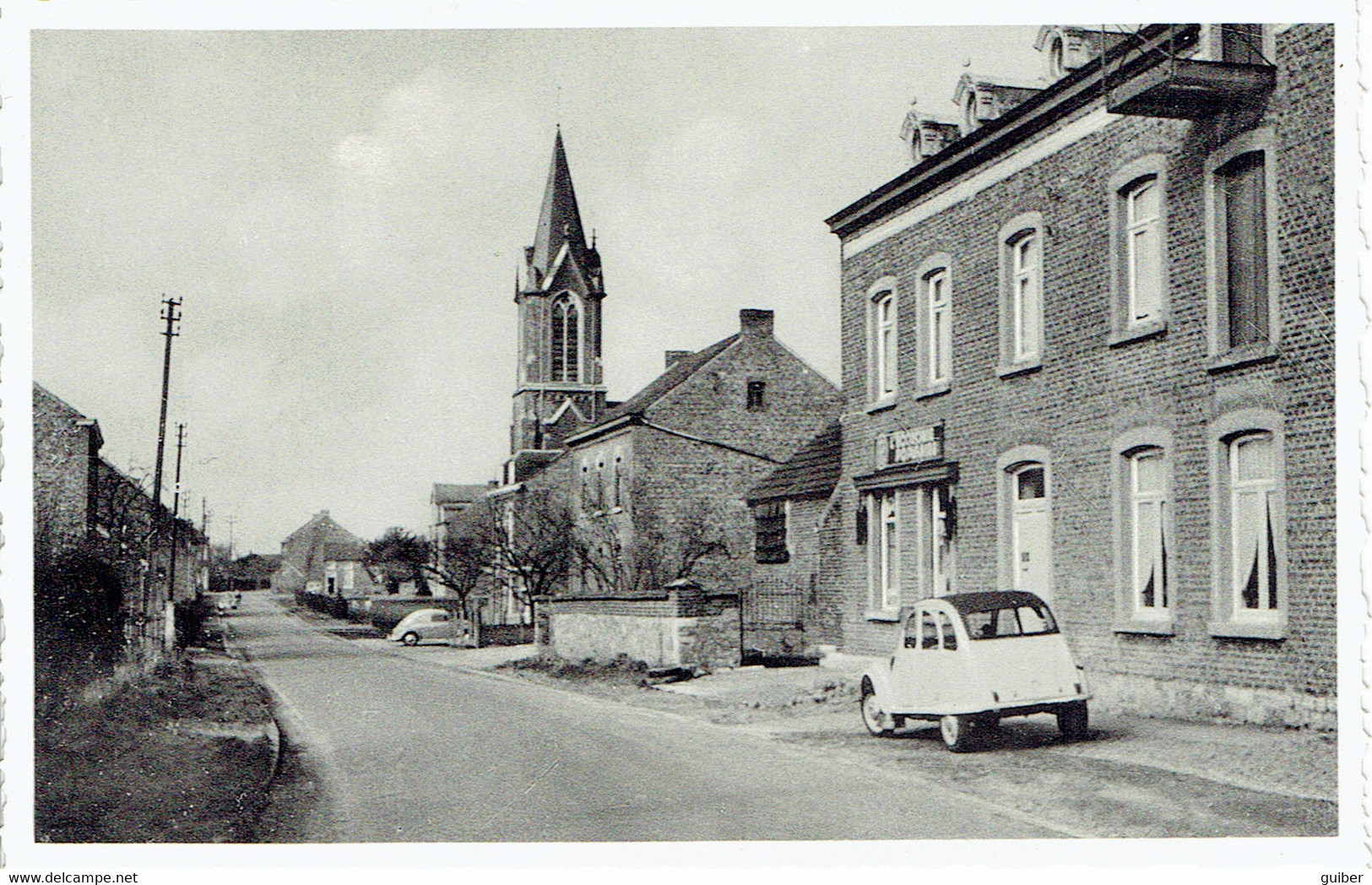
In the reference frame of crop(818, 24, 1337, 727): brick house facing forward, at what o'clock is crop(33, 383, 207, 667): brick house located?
crop(33, 383, 207, 667): brick house is roughly at 1 o'clock from crop(818, 24, 1337, 727): brick house.

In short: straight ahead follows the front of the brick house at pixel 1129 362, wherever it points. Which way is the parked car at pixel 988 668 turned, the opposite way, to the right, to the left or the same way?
to the right

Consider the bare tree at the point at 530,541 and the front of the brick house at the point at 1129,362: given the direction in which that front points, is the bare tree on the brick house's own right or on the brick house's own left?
on the brick house's own right

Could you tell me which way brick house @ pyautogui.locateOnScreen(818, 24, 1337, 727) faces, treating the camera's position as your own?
facing the viewer and to the left of the viewer

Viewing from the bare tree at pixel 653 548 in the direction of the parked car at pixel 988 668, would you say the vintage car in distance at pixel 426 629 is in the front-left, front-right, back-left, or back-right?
back-right

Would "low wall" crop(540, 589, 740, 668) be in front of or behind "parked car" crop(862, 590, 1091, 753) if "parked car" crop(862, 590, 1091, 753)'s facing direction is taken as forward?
in front

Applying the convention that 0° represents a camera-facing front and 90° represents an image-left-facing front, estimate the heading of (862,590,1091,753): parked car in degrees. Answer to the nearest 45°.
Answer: approximately 135°
